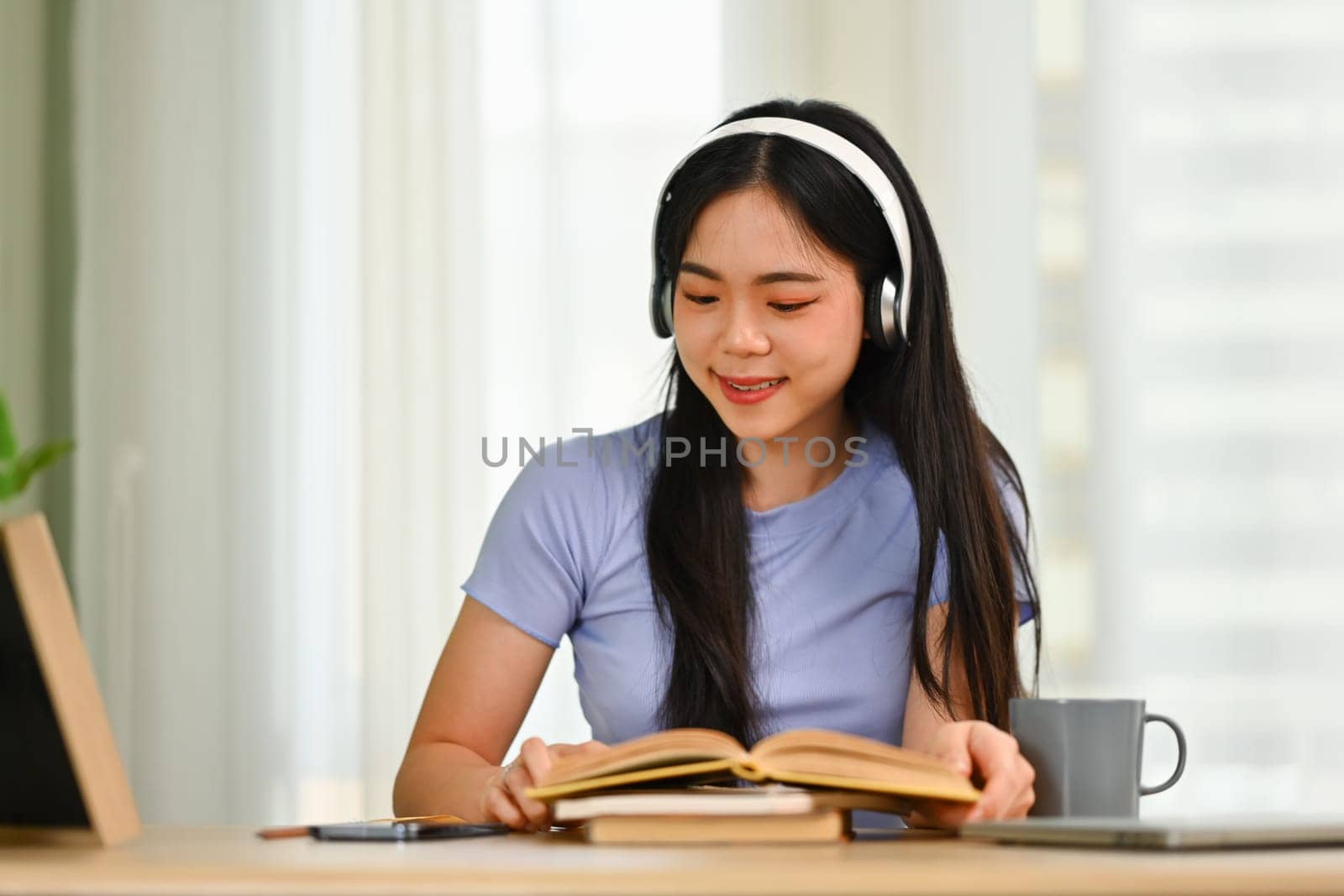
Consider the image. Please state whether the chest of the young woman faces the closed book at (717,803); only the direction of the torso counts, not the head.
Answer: yes

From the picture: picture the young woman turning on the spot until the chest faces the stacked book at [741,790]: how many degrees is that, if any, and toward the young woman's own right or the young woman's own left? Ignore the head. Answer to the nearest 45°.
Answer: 0° — they already face it

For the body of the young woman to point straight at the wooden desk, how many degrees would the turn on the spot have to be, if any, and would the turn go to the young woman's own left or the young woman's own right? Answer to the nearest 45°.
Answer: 0° — they already face it

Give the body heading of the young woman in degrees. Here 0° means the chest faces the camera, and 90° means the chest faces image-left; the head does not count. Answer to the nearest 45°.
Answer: approximately 0°

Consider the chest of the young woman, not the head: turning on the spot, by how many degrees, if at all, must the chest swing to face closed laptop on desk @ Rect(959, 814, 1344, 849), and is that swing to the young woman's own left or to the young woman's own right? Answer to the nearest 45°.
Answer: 0° — they already face it
